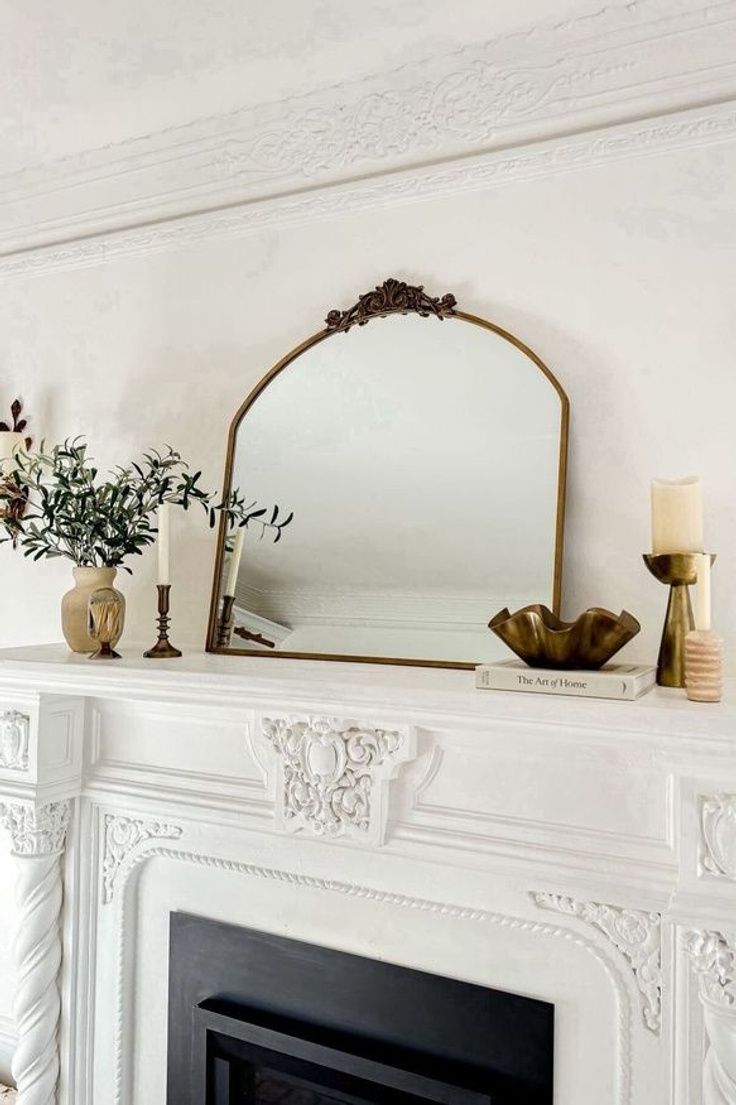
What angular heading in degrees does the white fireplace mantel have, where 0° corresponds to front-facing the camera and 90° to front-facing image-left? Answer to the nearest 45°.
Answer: approximately 45°
